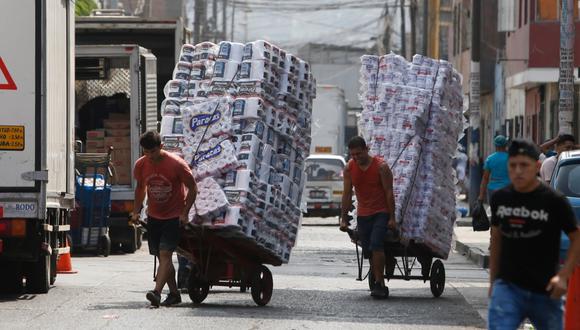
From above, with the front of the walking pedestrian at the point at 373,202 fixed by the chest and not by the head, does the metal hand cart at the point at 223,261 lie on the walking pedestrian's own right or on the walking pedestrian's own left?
on the walking pedestrian's own right

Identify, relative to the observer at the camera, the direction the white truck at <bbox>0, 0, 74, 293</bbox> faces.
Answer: facing away from the viewer

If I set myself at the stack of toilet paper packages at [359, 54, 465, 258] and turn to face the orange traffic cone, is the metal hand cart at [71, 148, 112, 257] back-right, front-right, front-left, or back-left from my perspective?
front-right

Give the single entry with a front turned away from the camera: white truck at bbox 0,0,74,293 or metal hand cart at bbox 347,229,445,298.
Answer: the white truck

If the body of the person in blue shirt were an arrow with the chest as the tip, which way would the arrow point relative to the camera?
away from the camera

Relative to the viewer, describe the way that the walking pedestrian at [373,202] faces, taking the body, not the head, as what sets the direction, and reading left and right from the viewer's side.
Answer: facing the viewer
